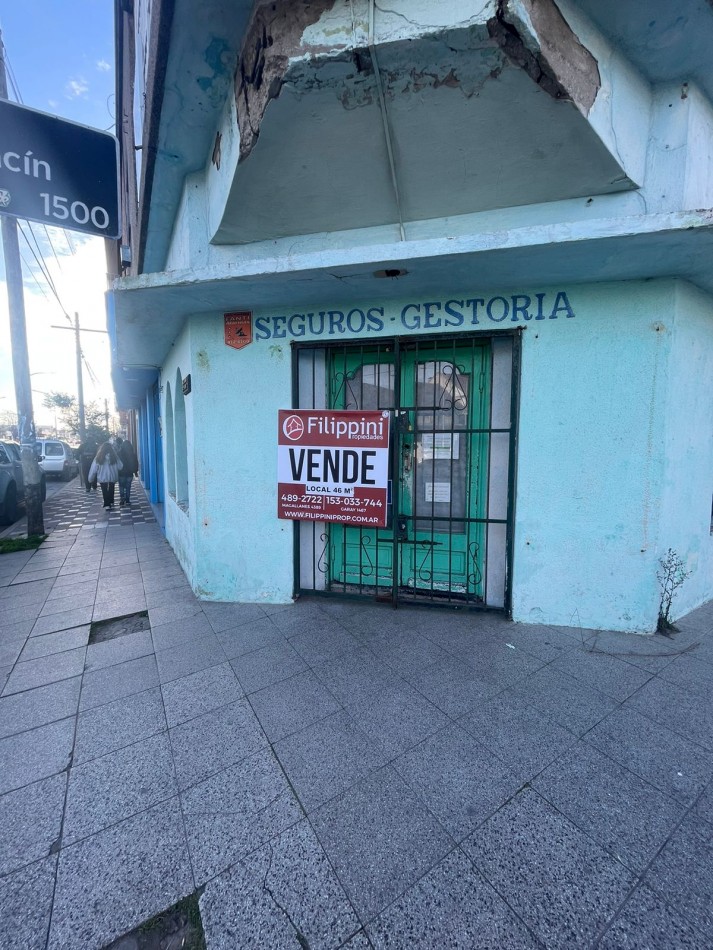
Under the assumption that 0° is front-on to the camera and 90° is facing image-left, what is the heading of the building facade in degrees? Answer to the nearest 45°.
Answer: approximately 0°

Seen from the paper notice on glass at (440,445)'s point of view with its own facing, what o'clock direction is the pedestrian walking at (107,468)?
The pedestrian walking is roughly at 4 o'clock from the paper notice on glass.

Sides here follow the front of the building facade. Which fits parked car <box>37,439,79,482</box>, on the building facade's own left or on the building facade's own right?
on the building facade's own right

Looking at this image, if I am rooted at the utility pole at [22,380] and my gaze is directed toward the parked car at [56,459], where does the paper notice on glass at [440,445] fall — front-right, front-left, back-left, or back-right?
back-right

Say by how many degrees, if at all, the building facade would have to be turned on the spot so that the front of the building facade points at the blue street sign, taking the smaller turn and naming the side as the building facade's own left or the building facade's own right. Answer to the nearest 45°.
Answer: approximately 90° to the building facade's own right

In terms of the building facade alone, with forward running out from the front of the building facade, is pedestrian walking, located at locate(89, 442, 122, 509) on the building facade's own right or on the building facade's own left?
on the building facade's own right

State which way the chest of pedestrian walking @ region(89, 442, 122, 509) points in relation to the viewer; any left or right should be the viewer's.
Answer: facing away from the viewer

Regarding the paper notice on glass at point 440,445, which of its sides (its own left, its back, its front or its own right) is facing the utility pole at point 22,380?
right

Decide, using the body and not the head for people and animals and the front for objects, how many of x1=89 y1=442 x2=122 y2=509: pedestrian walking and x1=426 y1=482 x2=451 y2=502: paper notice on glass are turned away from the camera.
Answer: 1

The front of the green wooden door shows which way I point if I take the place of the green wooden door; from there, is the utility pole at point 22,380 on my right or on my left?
on my right
